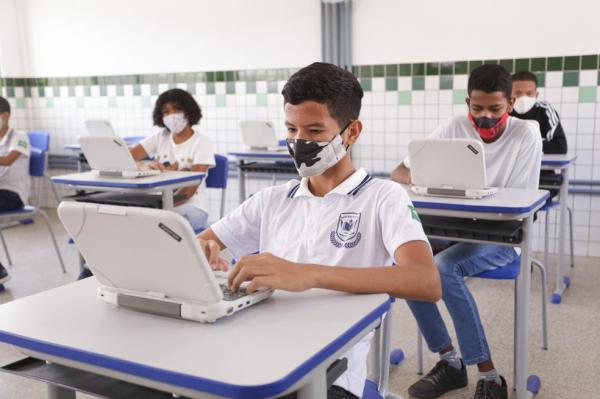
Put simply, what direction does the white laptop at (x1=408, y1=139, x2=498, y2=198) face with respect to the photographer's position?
facing away from the viewer

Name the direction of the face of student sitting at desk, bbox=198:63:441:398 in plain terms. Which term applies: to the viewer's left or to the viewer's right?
to the viewer's left

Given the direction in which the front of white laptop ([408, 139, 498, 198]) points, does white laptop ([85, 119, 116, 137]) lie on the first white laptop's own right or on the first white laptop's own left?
on the first white laptop's own left

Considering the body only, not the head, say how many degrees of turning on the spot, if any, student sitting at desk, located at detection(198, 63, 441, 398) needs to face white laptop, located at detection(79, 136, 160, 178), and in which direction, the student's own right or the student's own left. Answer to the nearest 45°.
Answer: approximately 90° to the student's own right

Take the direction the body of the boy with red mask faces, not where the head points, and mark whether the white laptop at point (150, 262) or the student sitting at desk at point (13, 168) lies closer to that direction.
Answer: the white laptop

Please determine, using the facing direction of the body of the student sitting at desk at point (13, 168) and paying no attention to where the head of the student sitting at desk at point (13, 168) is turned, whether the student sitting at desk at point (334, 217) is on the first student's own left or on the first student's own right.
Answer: on the first student's own left

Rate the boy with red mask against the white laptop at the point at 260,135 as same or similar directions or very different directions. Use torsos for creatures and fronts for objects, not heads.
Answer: very different directions

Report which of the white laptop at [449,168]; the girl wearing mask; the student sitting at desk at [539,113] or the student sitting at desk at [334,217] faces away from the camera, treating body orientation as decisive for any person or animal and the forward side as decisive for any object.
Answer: the white laptop

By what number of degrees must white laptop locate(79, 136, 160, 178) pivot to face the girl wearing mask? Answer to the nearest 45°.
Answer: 0° — it already faces them

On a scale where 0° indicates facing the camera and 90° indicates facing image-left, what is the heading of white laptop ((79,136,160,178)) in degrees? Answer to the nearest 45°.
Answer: approximately 225°

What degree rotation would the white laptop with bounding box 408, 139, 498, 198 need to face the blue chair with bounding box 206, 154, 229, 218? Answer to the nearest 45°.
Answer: approximately 45° to its left

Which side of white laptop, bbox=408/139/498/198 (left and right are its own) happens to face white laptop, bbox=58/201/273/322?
back
